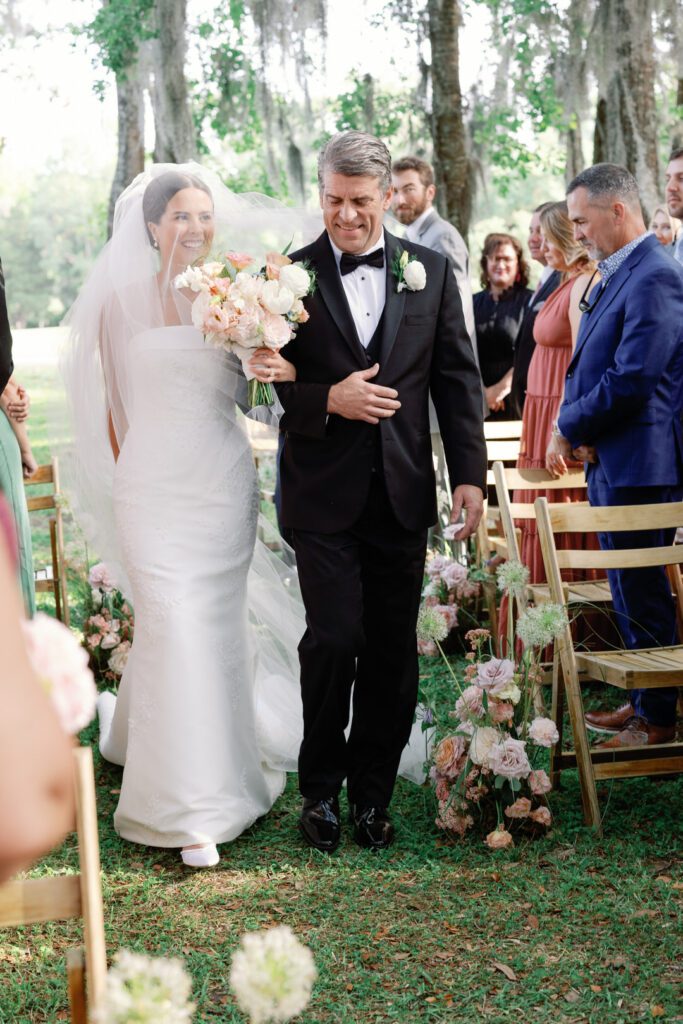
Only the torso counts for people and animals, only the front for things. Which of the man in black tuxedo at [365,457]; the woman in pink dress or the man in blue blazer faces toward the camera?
the man in black tuxedo

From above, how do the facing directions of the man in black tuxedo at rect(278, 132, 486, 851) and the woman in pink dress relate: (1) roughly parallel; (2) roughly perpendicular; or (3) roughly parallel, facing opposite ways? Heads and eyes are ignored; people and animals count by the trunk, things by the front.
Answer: roughly perpendicular

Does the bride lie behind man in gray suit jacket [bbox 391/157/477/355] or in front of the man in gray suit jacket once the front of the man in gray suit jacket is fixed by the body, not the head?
in front

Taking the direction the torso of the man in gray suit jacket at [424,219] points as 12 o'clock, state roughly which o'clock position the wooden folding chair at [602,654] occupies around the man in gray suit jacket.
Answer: The wooden folding chair is roughly at 10 o'clock from the man in gray suit jacket.

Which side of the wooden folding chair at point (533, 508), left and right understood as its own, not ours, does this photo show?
front

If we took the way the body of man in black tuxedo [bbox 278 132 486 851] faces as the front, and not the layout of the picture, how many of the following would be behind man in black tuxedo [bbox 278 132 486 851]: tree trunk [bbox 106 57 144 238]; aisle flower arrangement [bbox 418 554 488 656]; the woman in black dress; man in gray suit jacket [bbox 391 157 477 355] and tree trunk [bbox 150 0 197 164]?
5

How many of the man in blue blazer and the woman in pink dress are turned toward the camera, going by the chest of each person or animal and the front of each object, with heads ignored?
0

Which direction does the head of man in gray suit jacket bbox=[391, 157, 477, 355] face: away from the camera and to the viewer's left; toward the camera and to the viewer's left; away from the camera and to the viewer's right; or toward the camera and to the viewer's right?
toward the camera and to the viewer's left

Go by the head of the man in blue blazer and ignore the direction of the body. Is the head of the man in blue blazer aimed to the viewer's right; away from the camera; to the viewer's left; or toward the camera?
to the viewer's left

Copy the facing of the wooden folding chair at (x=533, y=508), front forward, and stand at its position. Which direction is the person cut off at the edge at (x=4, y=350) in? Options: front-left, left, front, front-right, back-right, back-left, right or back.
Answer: front-right

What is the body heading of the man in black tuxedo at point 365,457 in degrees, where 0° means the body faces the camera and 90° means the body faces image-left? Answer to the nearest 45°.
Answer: approximately 0°

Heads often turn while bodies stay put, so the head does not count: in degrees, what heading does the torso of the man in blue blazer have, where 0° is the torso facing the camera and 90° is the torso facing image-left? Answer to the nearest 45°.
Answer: approximately 90°

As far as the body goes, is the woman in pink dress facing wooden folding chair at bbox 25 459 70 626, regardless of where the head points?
yes

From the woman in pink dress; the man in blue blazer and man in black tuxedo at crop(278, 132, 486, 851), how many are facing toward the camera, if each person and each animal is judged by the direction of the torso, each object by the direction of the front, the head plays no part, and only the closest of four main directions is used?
1

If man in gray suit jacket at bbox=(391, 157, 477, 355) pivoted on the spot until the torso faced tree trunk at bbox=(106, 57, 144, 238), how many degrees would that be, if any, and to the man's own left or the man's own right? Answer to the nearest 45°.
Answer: approximately 90° to the man's own right

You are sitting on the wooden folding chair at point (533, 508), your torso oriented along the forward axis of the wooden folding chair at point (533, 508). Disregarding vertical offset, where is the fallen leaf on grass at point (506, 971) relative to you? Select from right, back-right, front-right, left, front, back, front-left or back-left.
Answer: front

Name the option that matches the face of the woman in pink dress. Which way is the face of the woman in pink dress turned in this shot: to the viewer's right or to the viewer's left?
to the viewer's left
